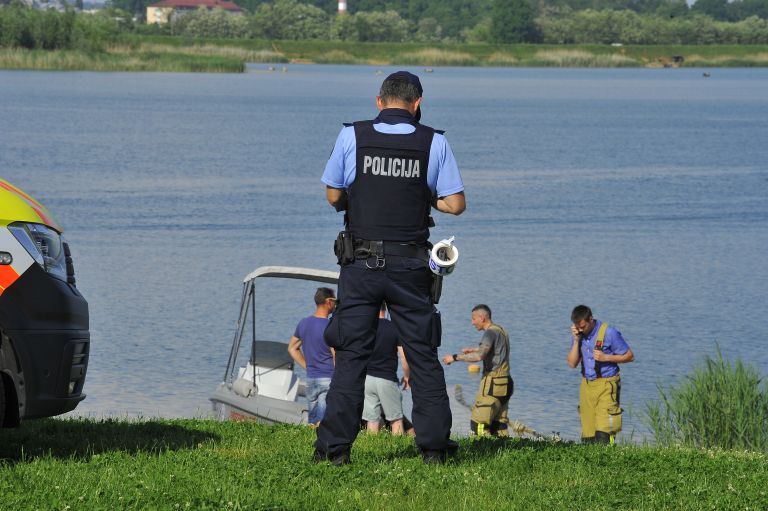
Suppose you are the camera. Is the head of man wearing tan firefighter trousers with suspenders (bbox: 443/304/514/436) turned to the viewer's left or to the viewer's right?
to the viewer's left

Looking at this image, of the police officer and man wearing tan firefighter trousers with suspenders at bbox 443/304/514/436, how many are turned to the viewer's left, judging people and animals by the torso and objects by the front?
1

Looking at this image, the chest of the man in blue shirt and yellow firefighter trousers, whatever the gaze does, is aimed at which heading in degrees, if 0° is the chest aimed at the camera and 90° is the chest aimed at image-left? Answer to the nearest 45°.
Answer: approximately 45°

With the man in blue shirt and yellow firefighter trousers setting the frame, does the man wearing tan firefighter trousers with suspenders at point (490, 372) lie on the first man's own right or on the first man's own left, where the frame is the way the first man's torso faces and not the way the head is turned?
on the first man's own right

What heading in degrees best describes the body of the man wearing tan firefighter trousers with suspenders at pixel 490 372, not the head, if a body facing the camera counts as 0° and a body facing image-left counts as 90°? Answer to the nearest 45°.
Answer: approximately 90°

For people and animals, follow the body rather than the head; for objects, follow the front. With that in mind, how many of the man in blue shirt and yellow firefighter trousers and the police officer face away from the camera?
1

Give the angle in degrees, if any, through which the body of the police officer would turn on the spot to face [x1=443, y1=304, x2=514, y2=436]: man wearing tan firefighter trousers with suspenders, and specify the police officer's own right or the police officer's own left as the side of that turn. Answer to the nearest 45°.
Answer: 0° — they already face them

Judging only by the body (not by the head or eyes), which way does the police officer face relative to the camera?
away from the camera

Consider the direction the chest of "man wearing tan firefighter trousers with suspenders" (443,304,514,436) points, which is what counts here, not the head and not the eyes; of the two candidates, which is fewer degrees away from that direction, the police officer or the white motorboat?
the white motorboat

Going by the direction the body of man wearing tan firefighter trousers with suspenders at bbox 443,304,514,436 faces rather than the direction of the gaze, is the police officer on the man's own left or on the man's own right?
on the man's own left

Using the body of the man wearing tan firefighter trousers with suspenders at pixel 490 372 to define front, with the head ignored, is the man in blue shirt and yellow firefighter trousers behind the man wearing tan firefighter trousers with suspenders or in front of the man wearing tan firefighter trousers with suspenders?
behind
